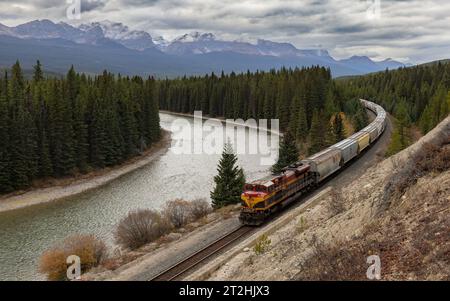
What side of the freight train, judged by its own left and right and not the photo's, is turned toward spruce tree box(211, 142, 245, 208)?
front

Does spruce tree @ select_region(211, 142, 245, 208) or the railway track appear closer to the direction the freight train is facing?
the railway track

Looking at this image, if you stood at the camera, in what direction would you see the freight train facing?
facing the viewer and to the left of the viewer

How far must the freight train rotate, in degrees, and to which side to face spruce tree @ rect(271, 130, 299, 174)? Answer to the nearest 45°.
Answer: approximately 45° to its right

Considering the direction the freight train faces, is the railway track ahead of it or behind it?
ahead
